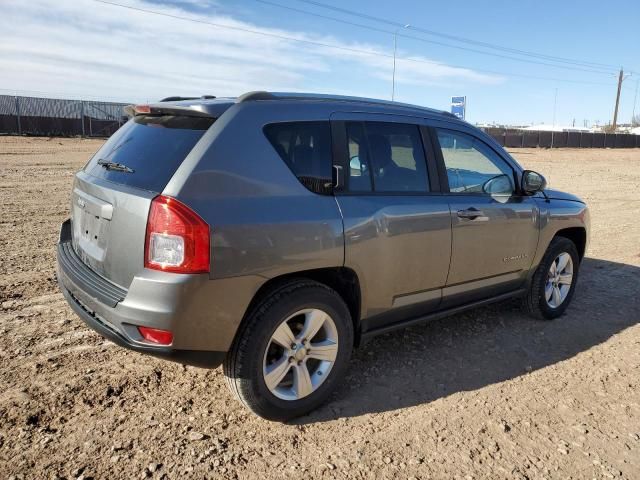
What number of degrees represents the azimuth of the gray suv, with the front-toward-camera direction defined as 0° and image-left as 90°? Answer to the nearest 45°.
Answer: approximately 225°

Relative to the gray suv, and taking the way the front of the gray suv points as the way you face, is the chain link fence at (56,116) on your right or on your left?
on your left

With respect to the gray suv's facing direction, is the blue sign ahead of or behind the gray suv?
ahead

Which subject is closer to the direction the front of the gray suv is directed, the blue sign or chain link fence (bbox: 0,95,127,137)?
the blue sign

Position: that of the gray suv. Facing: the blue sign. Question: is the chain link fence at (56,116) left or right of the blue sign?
left
